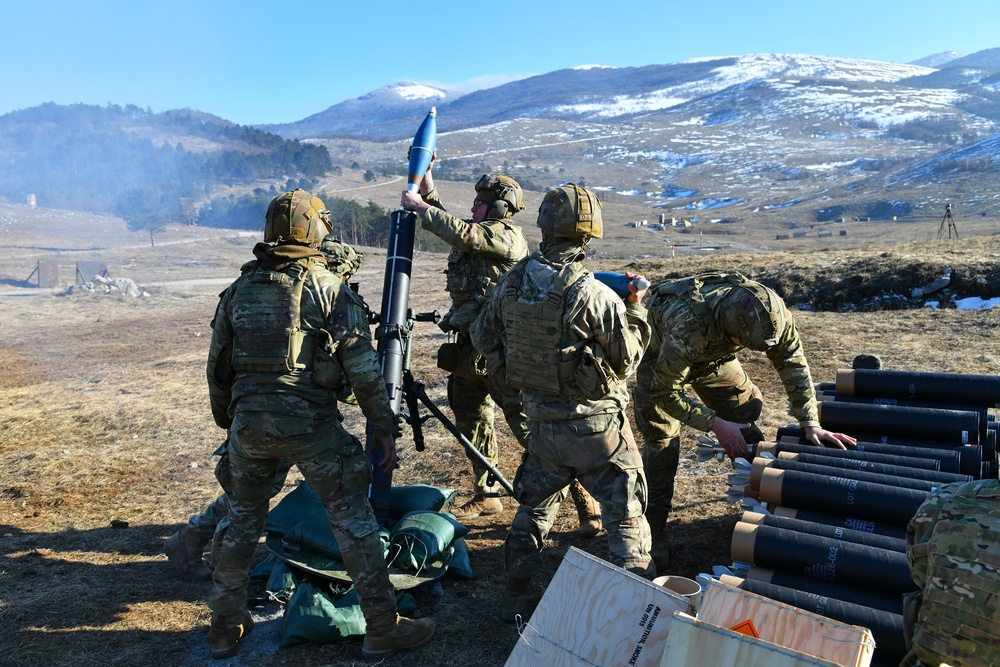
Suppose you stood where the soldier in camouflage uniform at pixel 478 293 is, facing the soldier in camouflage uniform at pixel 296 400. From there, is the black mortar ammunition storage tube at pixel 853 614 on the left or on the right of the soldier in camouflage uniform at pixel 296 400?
left

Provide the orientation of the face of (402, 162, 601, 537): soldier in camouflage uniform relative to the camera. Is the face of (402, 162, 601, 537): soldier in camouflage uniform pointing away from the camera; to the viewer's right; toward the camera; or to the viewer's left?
to the viewer's left

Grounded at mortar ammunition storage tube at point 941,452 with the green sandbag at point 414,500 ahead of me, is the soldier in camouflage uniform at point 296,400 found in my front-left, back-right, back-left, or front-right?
front-left

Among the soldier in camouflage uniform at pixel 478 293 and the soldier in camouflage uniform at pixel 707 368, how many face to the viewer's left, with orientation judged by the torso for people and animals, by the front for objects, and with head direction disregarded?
1

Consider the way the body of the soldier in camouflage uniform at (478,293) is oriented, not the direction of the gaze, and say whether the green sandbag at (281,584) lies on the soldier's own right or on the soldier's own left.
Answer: on the soldier's own left

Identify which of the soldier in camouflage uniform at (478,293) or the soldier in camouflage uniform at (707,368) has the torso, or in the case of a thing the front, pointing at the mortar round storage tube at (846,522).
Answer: the soldier in camouflage uniform at (707,368)

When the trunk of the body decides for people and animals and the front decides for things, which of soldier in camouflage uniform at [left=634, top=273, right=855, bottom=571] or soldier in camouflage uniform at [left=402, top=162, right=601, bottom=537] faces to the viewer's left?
soldier in camouflage uniform at [left=402, top=162, right=601, bottom=537]

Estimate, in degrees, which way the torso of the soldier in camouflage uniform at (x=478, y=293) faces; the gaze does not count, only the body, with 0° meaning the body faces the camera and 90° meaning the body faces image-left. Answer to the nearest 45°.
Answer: approximately 90°

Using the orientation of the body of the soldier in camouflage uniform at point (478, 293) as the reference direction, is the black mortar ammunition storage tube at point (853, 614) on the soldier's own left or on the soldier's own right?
on the soldier's own left

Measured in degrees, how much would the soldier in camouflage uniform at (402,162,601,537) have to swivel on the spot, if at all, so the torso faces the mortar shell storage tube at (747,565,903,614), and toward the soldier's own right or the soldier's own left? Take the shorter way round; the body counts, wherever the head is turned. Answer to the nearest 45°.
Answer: approximately 135° to the soldier's own left

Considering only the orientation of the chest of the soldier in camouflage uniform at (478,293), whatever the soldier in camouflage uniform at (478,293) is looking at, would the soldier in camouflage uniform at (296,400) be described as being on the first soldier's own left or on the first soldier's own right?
on the first soldier's own left

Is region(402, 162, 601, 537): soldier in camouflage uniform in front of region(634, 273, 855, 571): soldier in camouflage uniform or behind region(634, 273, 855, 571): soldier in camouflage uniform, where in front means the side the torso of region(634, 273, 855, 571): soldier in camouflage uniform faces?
behind

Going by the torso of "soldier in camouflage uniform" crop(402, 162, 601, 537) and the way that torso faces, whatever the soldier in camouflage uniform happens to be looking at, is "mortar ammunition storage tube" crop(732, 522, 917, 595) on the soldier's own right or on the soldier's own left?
on the soldier's own left
